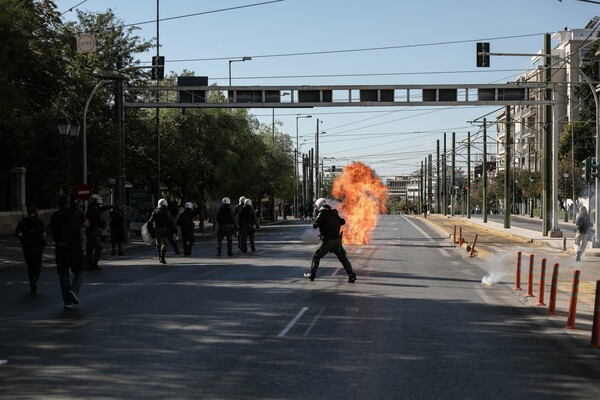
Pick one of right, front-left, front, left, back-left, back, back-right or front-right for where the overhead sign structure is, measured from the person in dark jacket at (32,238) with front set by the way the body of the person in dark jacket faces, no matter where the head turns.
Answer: front-right

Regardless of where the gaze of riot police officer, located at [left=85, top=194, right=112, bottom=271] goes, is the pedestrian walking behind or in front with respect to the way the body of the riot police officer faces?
in front

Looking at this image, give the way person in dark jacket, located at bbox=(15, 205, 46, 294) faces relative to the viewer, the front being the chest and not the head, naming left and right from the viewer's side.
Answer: facing away from the viewer

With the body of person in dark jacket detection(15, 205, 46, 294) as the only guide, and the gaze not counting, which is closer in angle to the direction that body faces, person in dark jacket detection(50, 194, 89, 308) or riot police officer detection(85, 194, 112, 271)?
the riot police officer

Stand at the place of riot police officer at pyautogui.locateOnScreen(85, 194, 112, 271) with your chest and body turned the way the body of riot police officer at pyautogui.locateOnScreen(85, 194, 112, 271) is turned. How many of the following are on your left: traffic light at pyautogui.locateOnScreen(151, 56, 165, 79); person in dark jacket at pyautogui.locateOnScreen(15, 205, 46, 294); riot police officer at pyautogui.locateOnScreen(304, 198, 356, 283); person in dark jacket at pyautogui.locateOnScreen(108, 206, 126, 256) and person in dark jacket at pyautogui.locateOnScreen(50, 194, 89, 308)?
2

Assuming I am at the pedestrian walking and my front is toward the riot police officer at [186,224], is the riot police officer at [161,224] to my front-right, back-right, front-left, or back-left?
front-left
